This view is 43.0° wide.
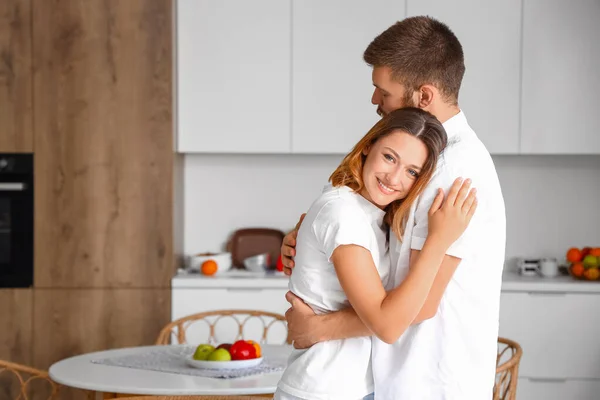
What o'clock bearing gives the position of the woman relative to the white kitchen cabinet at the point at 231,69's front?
The woman is roughly at 12 o'clock from the white kitchen cabinet.

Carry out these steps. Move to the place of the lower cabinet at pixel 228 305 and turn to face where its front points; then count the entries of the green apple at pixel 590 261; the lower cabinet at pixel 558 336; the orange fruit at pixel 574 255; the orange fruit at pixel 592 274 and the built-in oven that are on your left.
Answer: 4

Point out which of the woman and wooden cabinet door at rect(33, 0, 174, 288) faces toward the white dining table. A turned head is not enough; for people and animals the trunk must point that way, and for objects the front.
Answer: the wooden cabinet door

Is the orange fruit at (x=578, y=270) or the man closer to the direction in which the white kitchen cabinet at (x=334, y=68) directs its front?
the man

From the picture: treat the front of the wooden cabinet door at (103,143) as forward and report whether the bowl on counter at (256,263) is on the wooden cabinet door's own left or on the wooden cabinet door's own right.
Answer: on the wooden cabinet door's own left

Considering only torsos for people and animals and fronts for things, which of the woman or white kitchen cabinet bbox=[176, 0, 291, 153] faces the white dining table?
the white kitchen cabinet

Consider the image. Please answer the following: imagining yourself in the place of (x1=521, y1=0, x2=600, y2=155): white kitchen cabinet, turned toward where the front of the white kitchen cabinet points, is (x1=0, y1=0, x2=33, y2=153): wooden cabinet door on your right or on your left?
on your right

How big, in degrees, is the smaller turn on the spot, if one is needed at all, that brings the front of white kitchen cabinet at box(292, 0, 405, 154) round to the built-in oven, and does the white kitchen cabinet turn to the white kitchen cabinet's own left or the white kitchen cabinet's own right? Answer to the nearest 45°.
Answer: approximately 90° to the white kitchen cabinet's own right
